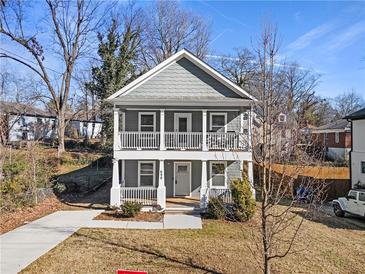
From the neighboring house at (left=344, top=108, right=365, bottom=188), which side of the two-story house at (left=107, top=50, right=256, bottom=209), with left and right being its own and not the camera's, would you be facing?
left

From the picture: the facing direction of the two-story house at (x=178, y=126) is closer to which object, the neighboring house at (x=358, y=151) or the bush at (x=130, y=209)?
the bush

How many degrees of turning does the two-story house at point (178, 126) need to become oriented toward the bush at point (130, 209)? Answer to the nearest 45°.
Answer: approximately 45° to its right

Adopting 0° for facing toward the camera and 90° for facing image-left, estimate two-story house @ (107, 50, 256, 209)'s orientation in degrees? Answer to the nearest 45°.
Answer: approximately 0°

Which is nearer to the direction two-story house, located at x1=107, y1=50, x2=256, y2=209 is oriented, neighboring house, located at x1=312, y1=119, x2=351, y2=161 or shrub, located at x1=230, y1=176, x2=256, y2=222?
the shrub

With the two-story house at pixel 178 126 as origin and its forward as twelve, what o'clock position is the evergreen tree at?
The evergreen tree is roughly at 5 o'clock from the two-story house.

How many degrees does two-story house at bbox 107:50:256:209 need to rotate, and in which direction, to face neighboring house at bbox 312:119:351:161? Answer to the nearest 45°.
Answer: approximately 135° to its left
